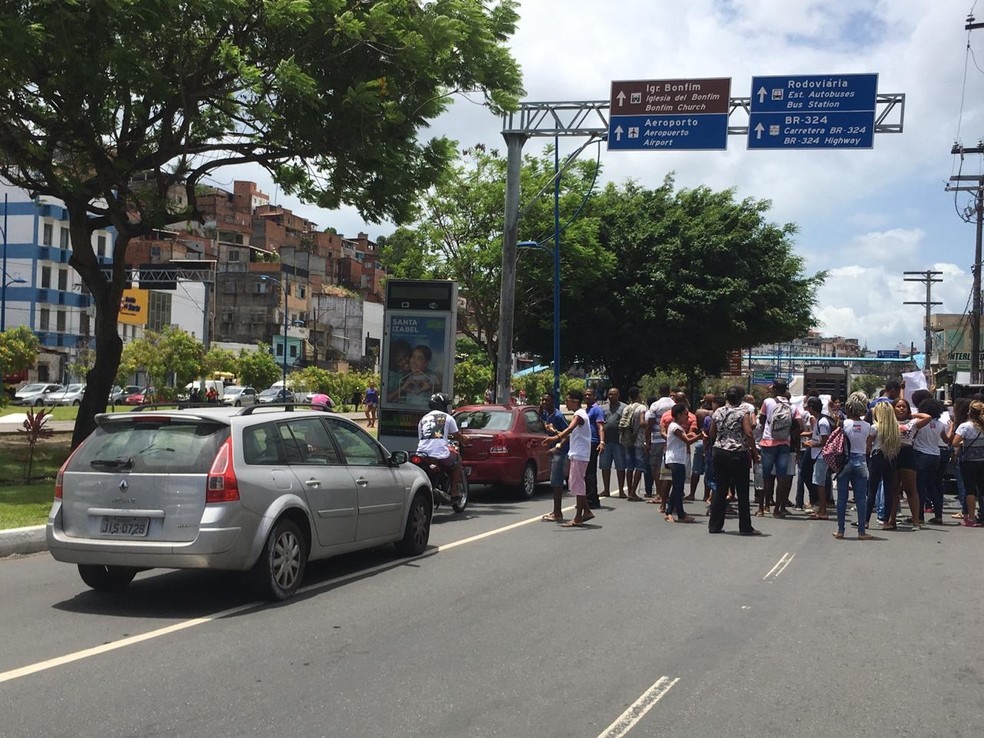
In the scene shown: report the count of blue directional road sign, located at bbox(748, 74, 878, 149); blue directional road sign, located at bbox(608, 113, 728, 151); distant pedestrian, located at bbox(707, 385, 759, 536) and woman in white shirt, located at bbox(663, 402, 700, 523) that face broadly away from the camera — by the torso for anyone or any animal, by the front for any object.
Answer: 1

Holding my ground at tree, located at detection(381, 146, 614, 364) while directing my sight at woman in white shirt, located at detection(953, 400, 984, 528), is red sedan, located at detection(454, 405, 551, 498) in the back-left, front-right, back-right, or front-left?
front-right

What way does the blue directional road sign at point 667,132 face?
toward the camera

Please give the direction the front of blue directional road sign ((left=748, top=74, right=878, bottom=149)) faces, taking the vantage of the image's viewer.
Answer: facing the viewer

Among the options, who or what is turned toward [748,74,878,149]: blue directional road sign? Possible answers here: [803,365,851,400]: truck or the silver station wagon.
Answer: the silver station wagon

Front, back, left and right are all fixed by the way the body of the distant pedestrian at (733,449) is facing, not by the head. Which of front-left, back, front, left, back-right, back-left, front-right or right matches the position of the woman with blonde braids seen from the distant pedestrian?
front-right

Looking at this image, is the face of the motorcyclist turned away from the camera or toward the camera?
away from the camera

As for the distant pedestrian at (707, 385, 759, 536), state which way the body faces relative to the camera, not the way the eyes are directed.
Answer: away from the camera

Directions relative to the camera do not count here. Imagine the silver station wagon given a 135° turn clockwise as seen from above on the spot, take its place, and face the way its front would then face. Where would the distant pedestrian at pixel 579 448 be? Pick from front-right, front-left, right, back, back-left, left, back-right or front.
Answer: back-left

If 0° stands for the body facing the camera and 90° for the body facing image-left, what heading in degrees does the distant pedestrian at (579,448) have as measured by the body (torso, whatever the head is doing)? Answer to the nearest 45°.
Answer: approximately 90°

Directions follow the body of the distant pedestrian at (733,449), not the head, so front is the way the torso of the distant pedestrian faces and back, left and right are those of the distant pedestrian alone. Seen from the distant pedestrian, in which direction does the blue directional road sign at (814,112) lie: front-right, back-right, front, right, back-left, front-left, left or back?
front

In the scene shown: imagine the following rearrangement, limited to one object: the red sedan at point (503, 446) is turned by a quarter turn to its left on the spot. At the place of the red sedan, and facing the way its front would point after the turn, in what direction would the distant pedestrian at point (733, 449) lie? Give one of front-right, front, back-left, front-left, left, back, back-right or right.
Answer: back

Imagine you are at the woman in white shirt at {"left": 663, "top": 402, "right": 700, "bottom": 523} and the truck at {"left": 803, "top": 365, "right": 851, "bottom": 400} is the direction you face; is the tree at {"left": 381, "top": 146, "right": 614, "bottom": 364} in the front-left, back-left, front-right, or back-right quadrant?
front-left

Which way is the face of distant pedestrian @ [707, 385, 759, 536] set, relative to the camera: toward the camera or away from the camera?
away from the camera
